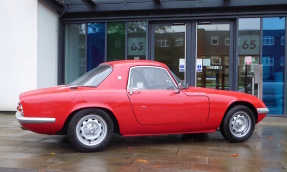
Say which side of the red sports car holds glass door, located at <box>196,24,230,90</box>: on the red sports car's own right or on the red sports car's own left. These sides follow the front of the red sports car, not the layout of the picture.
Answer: on the red sports car's own left

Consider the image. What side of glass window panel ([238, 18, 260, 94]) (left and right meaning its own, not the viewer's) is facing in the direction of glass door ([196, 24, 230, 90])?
right

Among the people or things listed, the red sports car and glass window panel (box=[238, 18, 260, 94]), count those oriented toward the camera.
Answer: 1

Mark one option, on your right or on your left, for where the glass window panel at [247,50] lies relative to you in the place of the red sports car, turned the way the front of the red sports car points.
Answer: on your left

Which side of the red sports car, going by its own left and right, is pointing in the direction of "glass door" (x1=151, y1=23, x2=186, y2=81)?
left

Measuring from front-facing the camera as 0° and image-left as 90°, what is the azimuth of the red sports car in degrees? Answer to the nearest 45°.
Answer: approximately 270°

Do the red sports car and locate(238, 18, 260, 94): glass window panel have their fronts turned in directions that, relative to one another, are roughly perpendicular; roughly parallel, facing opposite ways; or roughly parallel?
roughly perpendicular

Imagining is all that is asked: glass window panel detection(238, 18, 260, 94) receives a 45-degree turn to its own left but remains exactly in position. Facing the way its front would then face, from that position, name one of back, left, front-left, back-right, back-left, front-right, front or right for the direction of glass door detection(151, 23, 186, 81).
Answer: back-right

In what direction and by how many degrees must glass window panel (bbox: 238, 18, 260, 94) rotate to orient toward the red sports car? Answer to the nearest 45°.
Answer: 0° — it already faces it

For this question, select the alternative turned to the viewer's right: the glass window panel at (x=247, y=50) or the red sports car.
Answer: the red sports car
